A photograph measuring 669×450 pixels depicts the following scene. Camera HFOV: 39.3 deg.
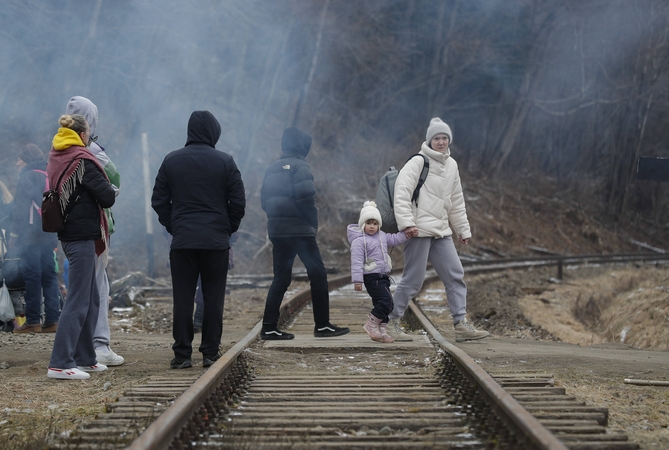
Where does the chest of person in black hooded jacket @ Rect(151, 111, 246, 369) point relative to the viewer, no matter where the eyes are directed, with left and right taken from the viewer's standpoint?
facing away from the viewer
